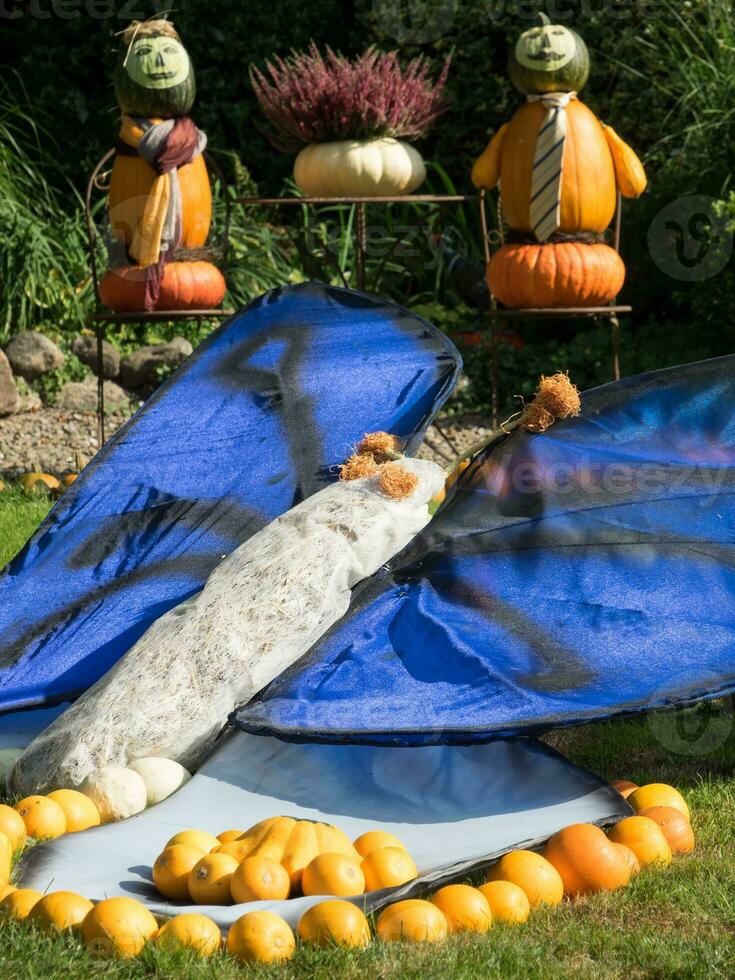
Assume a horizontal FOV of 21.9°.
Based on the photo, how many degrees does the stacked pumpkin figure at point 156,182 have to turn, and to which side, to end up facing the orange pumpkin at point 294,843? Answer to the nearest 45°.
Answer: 0° — it already faces it

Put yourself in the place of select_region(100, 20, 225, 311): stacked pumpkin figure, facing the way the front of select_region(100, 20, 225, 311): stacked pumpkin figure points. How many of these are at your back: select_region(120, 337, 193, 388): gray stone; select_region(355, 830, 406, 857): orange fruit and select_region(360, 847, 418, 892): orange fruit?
1

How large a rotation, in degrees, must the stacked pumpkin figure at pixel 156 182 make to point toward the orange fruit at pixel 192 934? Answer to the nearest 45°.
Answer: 0° — it already faces it

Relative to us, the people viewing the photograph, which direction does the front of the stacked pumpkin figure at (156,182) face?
facing the viewer

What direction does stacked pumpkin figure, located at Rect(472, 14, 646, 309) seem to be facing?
toward the camera

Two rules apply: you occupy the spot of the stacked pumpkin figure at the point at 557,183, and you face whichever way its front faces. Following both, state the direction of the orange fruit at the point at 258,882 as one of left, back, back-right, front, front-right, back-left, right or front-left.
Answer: front

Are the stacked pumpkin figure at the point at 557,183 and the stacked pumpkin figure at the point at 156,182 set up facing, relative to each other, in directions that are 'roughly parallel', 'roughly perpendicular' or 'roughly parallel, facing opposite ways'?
roughly parallel

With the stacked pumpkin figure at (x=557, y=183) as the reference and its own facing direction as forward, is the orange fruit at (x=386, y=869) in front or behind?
in front

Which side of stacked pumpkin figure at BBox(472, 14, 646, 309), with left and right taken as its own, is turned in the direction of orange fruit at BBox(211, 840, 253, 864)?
front

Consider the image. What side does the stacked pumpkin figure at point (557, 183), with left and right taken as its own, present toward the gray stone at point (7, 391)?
right

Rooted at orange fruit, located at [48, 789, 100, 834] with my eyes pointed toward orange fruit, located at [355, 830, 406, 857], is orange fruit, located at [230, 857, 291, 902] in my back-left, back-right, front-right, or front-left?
front-right

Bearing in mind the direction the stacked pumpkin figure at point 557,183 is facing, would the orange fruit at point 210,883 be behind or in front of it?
in front

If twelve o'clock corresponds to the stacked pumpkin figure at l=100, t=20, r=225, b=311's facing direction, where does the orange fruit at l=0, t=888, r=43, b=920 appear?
The orange fruit is roughly at 12 o'clock from the stacked pumpkin figure.

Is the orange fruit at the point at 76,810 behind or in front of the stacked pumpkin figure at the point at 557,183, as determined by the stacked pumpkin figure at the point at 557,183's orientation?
in front

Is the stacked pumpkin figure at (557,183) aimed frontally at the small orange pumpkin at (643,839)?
yes

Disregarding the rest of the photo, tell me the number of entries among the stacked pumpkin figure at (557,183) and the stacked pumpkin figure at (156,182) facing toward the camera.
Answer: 2

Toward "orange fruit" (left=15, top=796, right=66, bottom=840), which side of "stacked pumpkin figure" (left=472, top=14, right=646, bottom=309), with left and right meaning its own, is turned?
front

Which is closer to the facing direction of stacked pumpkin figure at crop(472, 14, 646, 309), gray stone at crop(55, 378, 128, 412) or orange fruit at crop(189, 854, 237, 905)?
the orange fruit

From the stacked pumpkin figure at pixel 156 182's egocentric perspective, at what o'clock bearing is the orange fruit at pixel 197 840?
The orange fruit is roughly at 12 o'clock from the stacked pumpkin figure.
